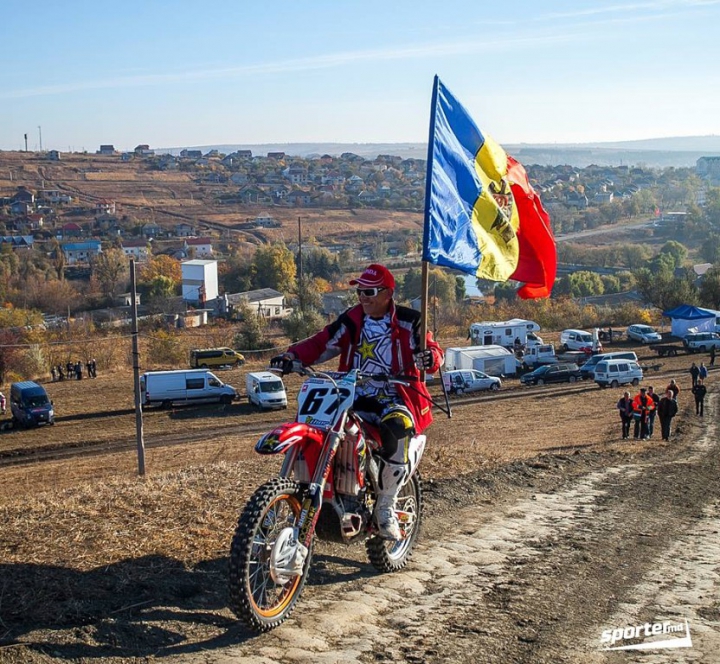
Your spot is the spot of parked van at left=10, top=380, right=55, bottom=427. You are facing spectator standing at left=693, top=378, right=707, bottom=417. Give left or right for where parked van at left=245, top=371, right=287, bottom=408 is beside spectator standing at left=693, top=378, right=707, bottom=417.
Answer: left

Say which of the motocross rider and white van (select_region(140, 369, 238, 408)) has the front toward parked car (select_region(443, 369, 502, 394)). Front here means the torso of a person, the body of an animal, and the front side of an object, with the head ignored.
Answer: the white van

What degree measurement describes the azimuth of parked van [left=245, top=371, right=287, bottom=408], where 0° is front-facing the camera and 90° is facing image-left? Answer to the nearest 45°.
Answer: approximately 315°

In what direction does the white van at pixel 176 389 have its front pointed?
to the viewer's right

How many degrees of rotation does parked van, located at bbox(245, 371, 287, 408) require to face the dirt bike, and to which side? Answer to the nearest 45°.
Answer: approximately 45° to its right

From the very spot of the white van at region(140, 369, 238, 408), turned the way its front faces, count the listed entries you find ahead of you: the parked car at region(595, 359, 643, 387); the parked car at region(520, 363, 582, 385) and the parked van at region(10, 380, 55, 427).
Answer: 2

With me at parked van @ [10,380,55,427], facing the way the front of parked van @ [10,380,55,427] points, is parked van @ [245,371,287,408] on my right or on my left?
on my left

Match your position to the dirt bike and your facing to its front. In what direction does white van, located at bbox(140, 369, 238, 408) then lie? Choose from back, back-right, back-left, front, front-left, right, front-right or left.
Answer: back-right

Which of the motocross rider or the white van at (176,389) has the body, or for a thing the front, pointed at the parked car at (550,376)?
the white van

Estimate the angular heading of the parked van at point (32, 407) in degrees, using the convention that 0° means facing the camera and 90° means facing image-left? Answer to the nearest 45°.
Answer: approximately 315°

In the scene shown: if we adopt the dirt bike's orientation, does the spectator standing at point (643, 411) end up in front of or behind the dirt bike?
behind

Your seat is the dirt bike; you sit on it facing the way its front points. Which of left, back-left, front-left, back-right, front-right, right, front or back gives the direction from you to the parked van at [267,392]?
back-right

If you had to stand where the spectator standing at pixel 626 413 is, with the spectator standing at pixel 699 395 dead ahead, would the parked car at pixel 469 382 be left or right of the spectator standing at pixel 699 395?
left

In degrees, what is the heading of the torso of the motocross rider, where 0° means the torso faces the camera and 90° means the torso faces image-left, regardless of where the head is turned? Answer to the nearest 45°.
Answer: approximately 45°
